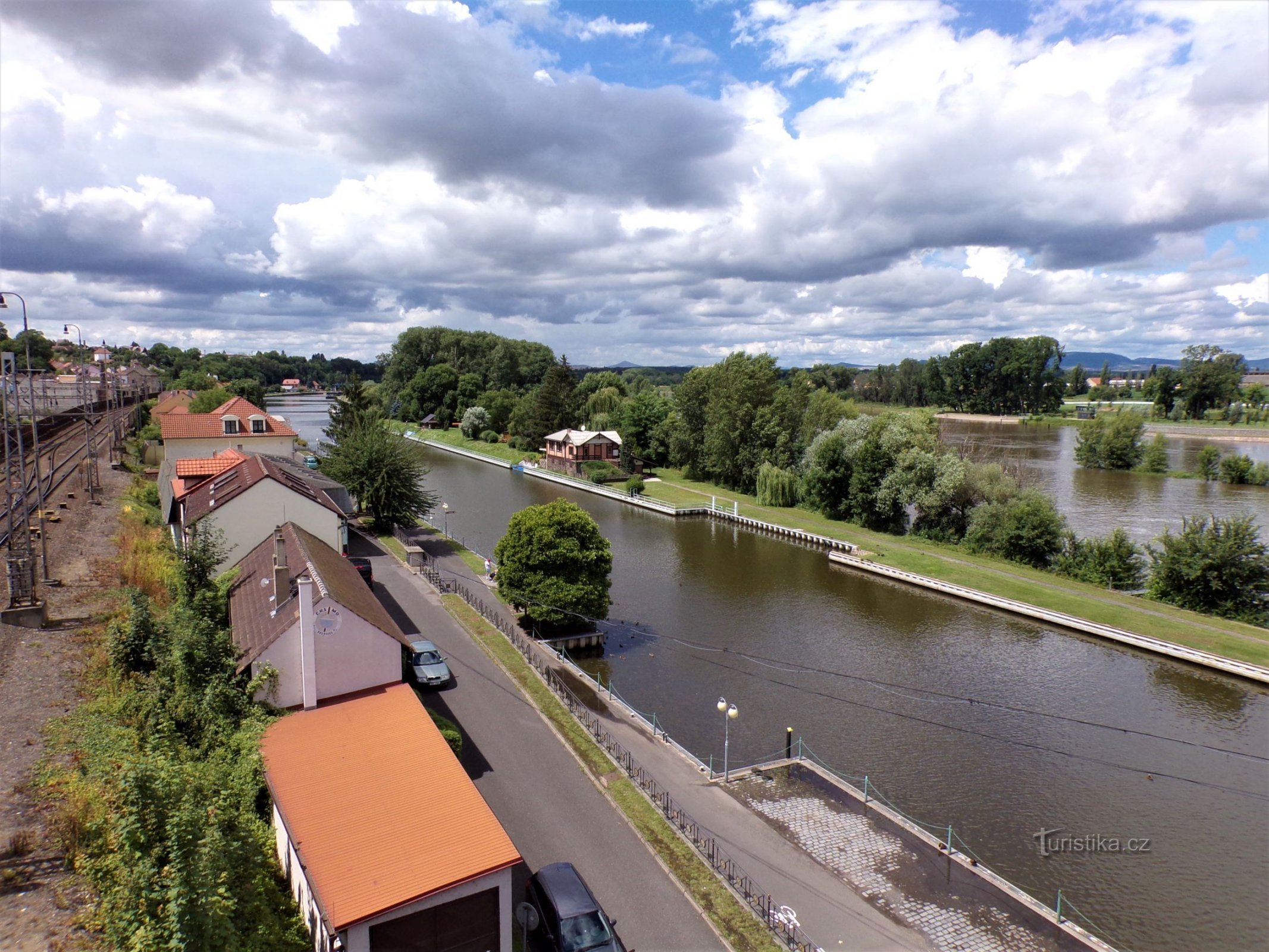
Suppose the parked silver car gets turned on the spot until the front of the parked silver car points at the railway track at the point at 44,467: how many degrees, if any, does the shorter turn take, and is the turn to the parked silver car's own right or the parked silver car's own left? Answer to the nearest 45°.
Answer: approximately 135° to the parked silver car's own right

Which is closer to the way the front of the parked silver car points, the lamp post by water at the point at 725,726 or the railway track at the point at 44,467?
the lamp post by water

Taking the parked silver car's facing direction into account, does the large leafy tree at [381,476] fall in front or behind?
behind

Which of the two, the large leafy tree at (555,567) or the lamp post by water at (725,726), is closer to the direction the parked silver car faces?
the lamp post by water

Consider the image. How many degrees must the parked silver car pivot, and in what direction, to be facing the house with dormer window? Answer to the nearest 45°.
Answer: approximately 135° to its right

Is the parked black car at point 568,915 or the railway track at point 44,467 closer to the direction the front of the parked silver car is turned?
the parked black car

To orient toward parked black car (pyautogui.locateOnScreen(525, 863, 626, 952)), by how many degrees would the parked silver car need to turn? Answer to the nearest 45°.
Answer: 0° — it already faces it

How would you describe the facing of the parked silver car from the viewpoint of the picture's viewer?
facing the viewer

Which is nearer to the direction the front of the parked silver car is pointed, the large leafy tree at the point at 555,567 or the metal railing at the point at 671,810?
the metal railing

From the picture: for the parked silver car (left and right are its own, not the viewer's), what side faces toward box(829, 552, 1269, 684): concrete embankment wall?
left

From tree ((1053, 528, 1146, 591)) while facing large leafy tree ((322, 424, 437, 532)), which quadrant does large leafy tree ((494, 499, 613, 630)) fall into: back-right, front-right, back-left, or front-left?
front-left

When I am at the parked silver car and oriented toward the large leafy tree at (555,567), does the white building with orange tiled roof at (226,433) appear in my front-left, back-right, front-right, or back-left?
front-left

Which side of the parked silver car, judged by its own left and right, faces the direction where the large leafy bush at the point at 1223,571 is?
left
